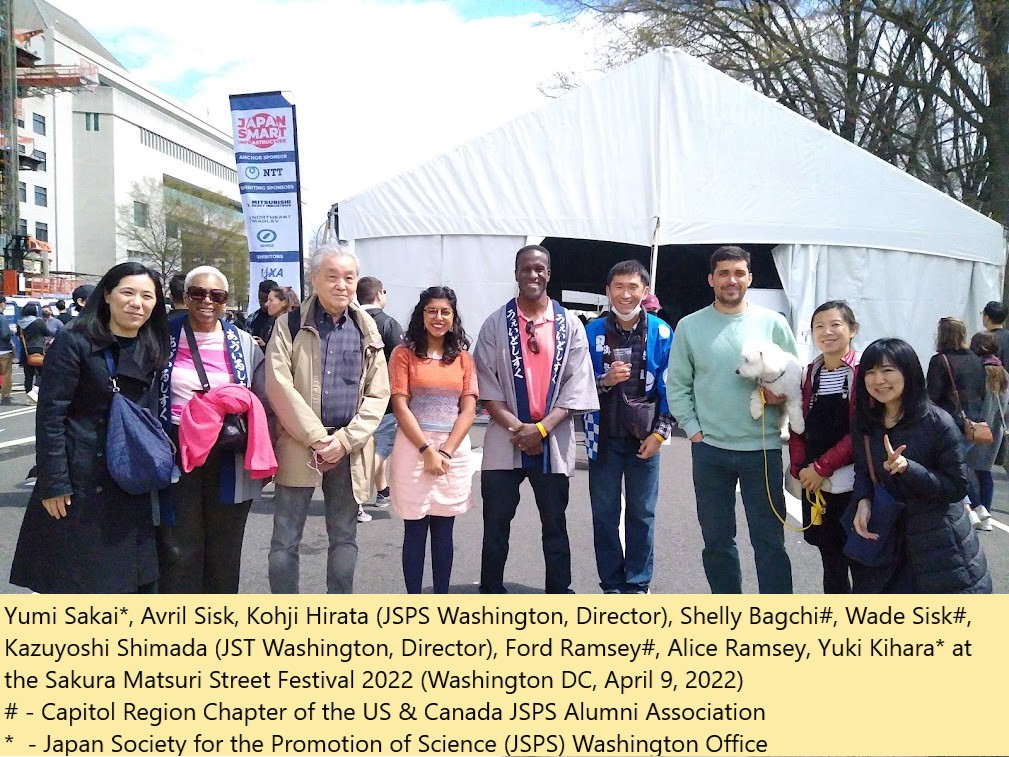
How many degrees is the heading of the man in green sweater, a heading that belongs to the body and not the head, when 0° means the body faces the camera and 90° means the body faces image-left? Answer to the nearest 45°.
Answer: approximately 0°

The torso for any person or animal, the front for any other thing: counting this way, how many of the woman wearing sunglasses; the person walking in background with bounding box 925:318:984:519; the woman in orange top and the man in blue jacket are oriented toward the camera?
3

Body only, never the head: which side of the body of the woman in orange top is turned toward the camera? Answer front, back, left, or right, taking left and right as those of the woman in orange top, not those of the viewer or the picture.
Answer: front

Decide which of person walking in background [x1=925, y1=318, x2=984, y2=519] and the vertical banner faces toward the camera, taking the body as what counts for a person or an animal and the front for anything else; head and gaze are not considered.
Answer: the vertical banner

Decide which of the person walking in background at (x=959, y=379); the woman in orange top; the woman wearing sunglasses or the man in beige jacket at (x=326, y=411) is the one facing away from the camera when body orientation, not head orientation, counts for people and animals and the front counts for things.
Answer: the person walking in background

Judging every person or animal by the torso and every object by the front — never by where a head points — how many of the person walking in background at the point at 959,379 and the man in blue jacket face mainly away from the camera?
1

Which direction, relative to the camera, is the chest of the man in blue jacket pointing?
toward the camera

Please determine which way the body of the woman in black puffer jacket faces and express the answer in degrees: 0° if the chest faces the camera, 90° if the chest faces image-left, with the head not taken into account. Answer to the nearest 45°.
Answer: approximately 45°

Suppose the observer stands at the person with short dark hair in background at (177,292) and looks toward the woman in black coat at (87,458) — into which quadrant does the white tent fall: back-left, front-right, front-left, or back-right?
back-left

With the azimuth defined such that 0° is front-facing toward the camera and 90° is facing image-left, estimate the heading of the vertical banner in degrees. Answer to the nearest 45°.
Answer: approximately 0°

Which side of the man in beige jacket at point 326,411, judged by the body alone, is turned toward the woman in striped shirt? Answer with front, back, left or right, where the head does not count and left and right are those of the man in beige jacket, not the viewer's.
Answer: left

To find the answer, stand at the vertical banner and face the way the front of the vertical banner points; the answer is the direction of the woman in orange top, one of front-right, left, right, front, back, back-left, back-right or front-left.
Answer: front

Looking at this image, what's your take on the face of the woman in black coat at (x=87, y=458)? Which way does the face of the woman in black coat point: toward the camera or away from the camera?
toward the camera

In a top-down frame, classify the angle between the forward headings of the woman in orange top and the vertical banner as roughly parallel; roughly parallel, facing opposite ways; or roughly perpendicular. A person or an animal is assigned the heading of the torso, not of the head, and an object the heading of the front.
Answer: roughly parallel
